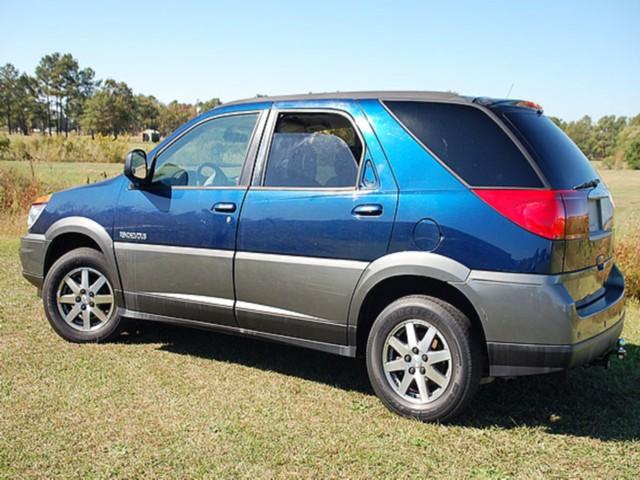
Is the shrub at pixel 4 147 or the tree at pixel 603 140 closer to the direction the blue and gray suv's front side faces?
the shrub

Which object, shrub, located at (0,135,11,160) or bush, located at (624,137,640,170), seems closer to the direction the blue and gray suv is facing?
the shrub

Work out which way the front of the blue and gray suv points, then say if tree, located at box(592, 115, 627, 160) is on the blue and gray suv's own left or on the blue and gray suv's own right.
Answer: on the blue and gray suv's own right

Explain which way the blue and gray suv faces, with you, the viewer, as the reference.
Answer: facing away from the viewer and to the left of the viewer

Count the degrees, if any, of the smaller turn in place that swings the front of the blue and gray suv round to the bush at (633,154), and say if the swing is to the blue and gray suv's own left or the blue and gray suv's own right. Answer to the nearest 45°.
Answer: approximately 90° to the blue and gray suv's own right
